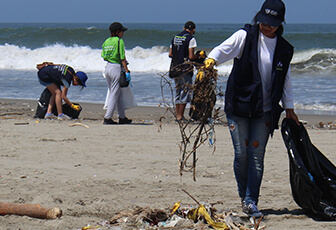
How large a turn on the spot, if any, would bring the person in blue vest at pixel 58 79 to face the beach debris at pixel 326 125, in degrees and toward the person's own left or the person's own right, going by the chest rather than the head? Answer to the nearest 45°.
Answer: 0° — they already face it

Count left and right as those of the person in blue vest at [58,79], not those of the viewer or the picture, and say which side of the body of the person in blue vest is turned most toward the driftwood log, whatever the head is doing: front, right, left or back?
right

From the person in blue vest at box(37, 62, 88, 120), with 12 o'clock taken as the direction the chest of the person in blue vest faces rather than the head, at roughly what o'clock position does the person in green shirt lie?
The person in green shirt is roughly at 1 o'clock from the person in blue vest.

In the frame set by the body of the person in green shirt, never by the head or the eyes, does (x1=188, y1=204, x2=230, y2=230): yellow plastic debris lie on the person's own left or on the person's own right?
on the person's own right

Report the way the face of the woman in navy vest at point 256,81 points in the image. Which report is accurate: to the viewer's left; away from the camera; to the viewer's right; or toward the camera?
toward the camera

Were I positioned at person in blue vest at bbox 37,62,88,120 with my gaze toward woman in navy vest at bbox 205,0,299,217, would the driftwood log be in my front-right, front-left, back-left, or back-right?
front-right

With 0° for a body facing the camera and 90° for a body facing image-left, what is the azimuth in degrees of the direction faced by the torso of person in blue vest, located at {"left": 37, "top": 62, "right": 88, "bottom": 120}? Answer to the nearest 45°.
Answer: approximately 270°

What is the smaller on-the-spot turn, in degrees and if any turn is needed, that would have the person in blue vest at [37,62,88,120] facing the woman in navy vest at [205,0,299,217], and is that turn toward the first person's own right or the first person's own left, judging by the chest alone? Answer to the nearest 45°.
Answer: approximately 90° to the first person's own right

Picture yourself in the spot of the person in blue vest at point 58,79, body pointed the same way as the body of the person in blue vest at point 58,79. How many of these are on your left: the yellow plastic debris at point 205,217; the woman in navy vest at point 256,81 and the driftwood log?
0

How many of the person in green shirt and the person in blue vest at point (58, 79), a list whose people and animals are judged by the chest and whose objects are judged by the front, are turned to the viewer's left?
0

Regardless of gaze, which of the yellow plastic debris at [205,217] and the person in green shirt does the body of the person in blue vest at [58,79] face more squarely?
the person in green shirt
